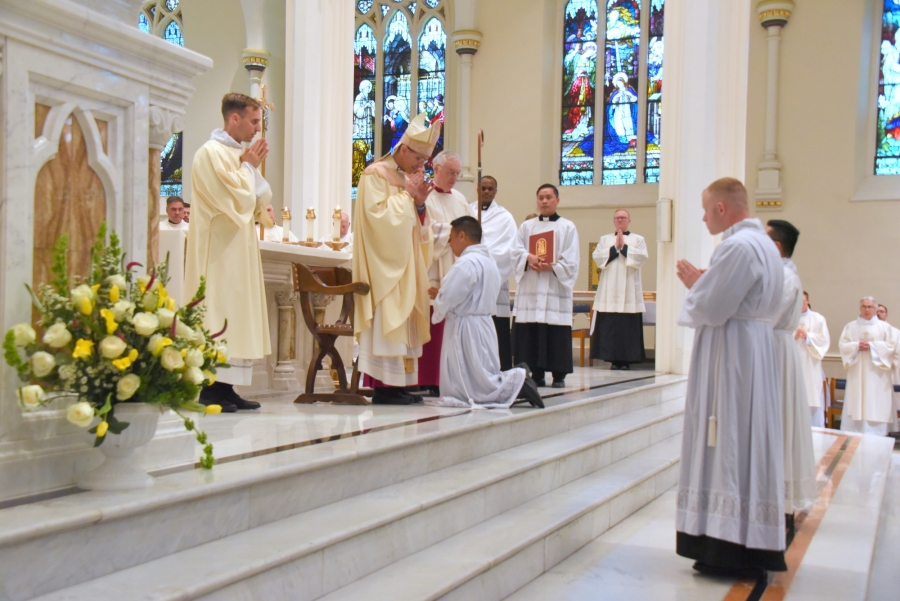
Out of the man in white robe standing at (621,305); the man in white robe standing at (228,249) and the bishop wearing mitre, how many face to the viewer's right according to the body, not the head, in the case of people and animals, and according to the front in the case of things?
2

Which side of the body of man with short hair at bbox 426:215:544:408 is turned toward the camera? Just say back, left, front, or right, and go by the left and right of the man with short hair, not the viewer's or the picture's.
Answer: left

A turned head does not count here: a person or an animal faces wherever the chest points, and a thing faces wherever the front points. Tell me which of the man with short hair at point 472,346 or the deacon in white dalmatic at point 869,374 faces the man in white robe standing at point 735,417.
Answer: the deacon in white dalmatic

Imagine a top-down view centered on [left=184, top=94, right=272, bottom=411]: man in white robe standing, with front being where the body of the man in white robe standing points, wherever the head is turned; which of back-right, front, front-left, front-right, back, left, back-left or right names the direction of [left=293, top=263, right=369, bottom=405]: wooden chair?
front-left

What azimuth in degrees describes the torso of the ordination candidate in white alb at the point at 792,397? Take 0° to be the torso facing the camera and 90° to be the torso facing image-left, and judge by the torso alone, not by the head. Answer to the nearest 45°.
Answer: approximately 90°

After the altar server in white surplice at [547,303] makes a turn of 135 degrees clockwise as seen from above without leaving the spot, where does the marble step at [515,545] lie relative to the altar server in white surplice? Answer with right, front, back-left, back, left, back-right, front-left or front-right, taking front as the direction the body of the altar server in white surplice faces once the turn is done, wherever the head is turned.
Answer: back-left

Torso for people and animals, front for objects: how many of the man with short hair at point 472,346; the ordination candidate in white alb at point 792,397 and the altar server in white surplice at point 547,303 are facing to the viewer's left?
2

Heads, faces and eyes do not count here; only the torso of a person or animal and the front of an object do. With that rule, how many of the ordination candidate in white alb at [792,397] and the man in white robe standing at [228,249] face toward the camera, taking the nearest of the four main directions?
0

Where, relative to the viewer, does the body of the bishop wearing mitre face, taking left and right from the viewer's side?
facing to the right of the viewer

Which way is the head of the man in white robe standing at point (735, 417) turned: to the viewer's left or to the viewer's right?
to the viewer's left

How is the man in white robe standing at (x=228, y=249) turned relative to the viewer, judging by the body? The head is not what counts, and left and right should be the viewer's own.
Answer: facing to the right of the viewer

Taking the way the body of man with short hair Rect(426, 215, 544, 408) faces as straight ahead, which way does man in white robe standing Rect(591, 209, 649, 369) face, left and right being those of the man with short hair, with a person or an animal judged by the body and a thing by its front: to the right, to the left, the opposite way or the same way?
to the left

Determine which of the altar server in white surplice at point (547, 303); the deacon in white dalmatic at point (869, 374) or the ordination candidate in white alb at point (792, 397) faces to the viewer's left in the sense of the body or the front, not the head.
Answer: the ordination candidate in white alb at point (792, 397)

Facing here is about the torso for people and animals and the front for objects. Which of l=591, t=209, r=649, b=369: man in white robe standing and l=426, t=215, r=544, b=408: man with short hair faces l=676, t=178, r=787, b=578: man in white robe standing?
l=591, t=209, r=649, b=369: man in white robe standing
